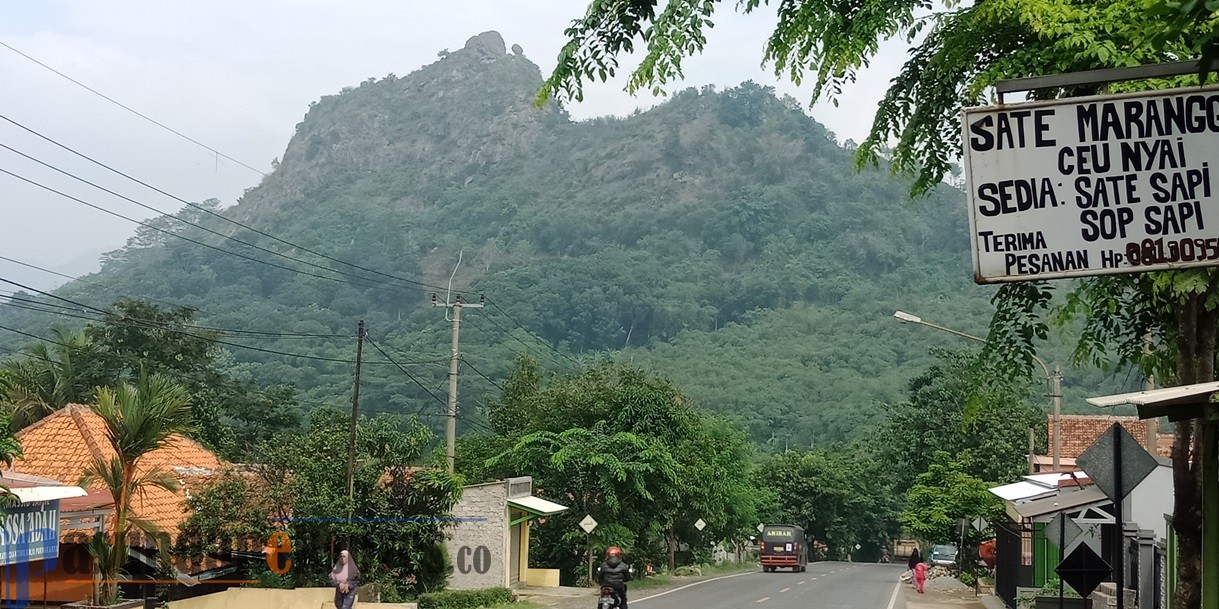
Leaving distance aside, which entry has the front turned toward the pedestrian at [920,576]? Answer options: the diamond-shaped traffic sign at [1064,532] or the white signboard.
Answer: the diamond-shaped traffic sign

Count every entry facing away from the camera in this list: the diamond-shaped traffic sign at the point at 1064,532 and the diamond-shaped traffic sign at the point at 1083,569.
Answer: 2

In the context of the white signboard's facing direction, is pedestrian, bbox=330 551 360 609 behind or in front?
behind

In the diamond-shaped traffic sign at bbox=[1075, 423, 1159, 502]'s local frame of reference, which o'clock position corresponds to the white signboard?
The white signboard is roughly at 6 o'clock from the diamond-shaped traffic sign.

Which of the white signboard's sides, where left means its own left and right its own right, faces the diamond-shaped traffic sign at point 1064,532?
back

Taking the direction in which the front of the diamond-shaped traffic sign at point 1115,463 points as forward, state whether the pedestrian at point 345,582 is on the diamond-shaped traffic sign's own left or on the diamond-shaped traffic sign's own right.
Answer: on the diamond-shaped traffic sign's own left

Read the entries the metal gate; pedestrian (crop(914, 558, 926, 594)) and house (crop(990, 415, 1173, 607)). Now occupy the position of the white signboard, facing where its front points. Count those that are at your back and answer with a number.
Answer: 3

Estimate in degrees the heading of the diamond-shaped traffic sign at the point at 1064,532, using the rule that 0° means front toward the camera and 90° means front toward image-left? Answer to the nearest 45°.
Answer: approximately 180°

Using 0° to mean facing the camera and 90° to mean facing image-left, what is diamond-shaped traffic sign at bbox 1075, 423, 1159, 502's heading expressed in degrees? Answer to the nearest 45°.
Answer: approximately 180°

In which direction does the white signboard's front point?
toward the camera

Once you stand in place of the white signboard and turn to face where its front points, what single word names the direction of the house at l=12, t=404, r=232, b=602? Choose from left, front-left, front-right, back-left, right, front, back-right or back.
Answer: back-right

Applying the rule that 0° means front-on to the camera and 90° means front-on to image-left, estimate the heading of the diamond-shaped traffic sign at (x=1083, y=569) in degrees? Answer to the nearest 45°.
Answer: approximately 180°

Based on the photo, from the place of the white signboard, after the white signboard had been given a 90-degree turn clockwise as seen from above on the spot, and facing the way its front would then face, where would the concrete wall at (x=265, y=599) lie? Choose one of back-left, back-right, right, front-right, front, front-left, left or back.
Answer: front-right

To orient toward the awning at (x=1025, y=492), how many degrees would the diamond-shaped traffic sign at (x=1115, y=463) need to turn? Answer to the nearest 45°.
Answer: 0° — it already faces it

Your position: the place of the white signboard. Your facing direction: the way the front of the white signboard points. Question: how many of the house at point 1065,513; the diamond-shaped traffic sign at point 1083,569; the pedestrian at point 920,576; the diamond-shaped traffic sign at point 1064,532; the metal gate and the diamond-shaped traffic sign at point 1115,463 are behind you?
6

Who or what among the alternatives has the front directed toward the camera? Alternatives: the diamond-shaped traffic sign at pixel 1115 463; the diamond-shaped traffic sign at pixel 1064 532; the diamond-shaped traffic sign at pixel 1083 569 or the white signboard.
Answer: the white signboard

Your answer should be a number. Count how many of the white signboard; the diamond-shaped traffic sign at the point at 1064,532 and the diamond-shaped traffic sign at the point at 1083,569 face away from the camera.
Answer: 2
